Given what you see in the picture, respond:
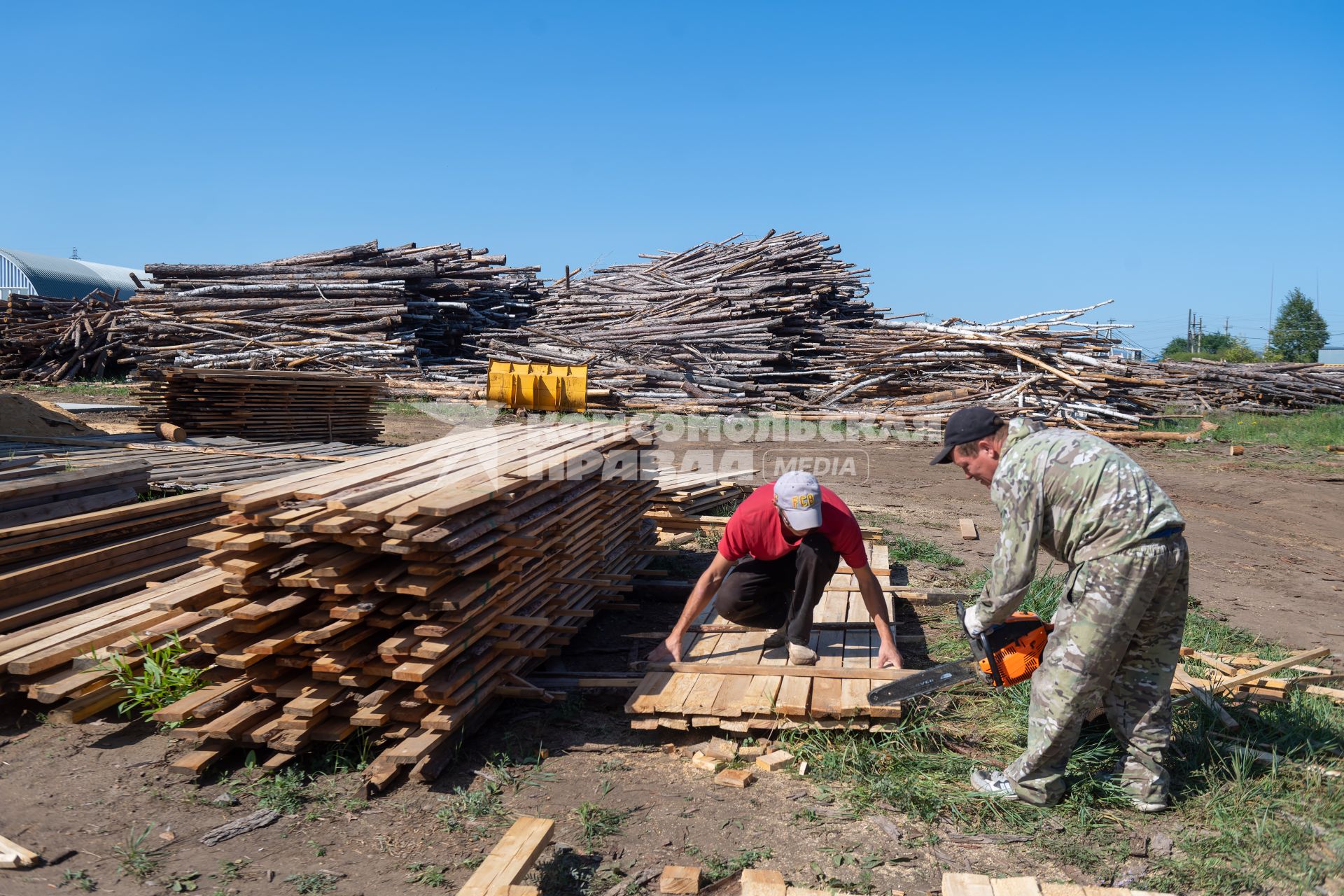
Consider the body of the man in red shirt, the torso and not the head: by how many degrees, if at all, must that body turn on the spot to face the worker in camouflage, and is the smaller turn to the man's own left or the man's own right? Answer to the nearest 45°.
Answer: approximately 45° to the man's own left

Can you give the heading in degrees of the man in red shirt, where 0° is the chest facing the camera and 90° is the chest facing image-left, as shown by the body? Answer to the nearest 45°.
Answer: approximately 0°

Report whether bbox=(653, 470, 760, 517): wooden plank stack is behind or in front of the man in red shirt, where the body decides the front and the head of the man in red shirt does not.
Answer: behind

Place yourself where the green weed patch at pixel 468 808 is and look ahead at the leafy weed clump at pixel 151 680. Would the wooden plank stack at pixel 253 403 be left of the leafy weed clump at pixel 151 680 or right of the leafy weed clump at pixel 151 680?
right

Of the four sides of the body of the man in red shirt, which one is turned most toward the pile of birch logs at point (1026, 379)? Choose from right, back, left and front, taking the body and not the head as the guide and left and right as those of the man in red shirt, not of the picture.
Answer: back

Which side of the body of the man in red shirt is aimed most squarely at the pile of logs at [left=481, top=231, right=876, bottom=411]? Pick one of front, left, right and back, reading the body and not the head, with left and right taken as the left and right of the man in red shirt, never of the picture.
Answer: back

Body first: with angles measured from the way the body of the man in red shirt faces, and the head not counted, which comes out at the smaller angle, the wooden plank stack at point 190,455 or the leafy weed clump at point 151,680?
the leafy weed clump

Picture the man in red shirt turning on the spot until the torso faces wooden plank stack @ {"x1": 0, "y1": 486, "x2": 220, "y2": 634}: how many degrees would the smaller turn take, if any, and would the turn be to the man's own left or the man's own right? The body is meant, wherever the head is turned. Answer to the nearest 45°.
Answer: approximately 90° to the man's own right

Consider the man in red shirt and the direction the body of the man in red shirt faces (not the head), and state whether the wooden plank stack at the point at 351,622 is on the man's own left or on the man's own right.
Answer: on the man's own right

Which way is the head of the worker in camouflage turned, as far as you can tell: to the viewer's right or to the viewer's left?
to the viewer's left
